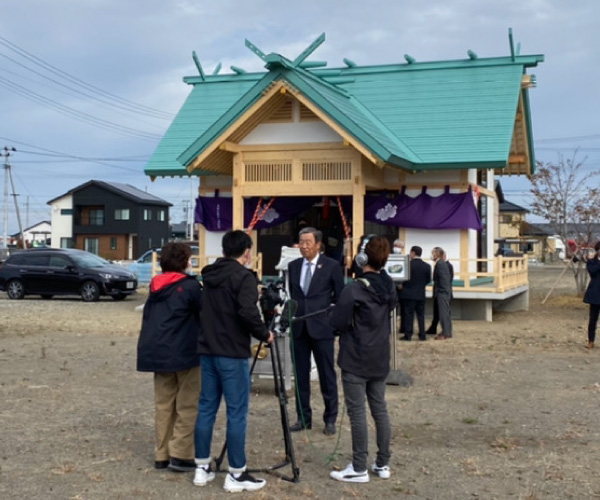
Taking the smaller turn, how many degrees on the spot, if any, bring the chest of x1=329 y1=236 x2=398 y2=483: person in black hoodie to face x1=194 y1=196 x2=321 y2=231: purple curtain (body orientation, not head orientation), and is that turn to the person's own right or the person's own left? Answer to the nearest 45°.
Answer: approximately 45° to the person's own right

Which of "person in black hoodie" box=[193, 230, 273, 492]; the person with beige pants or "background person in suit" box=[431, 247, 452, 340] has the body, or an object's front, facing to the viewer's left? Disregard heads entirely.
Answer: the background person in suit

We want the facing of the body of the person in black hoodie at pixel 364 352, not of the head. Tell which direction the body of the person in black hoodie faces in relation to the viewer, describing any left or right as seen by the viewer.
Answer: facing away from the viewer and to the left of the viewer

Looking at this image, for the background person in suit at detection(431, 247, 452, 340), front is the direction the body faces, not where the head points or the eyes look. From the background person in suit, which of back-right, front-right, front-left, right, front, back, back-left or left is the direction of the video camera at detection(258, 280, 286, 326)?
left

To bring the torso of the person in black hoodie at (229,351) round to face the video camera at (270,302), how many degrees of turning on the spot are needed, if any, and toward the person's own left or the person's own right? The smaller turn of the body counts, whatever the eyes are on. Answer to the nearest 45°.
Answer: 0° — they already face it

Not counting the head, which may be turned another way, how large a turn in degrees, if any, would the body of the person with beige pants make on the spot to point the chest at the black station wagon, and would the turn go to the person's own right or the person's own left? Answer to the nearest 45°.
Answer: approximately 45° to the person's own left

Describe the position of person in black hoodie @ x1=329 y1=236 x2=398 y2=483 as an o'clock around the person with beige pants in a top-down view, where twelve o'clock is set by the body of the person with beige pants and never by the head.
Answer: The person in black hoodie is roughly at 2 o'clock from the person with beige pants.

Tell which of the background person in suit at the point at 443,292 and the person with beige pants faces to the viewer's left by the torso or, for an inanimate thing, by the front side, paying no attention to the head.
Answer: the background person in suit

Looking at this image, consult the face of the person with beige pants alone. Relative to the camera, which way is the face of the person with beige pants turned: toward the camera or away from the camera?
away from the camera

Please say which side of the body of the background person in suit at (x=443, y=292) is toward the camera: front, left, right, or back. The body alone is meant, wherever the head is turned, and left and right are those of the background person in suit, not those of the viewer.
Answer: left

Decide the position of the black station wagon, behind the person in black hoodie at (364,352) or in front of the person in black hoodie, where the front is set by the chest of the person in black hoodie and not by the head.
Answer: in front

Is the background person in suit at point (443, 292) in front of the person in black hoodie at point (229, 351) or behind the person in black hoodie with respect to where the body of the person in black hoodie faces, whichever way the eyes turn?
in front

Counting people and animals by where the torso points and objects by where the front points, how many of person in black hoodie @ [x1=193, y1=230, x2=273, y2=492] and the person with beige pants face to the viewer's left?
0

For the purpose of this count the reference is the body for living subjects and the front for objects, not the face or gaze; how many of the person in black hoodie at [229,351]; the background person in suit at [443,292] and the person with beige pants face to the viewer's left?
1

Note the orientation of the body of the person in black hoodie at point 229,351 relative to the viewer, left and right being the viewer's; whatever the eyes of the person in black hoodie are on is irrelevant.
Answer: facing away from the viewer and to the right of the viewer
